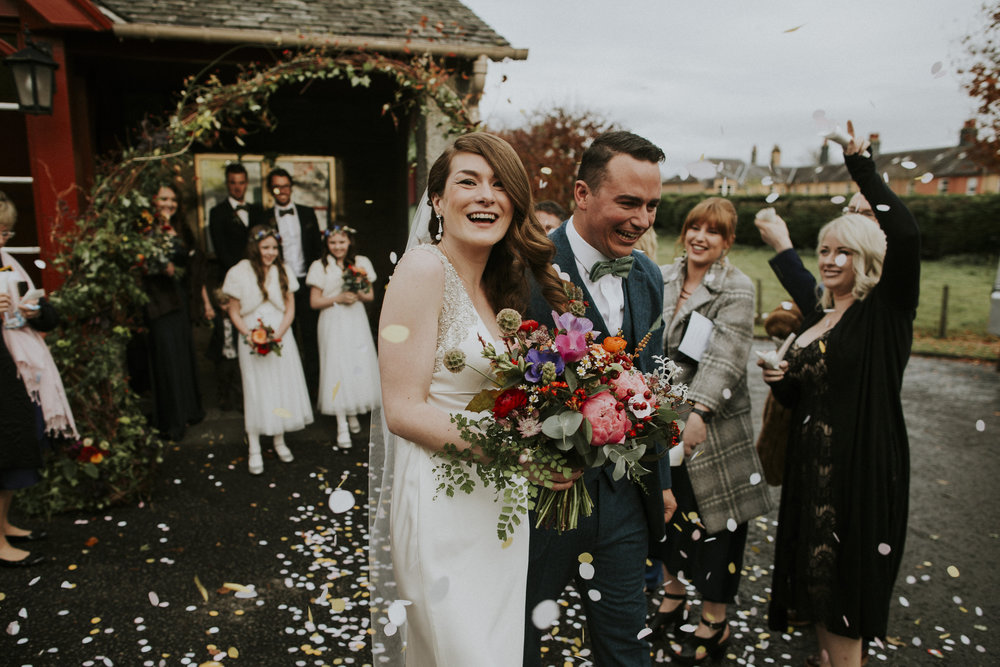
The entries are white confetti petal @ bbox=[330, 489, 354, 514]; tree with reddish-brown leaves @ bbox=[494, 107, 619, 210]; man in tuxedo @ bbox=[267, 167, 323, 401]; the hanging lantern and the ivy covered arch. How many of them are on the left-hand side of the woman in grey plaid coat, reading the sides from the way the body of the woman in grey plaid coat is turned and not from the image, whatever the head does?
0

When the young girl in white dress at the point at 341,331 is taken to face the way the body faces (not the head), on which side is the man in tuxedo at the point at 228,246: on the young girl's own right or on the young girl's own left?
on the young girl's own right

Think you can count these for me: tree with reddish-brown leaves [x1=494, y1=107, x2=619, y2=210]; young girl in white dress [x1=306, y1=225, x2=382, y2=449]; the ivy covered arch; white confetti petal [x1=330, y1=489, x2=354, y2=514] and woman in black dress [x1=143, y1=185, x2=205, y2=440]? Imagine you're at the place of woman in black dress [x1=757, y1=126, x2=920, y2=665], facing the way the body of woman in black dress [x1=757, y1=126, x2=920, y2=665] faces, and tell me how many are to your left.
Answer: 0

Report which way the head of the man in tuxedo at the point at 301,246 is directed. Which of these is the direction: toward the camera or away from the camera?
toward the camera

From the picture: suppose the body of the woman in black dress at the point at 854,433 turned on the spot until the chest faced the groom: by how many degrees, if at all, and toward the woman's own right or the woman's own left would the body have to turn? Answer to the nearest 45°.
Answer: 0° — they already face them

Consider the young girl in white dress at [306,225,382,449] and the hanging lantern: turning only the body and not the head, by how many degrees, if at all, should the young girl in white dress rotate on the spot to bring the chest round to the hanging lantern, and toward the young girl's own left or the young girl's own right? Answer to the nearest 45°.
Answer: approximately 90° to the young girl's own right

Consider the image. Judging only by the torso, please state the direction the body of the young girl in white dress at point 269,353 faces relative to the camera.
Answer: toward the camera

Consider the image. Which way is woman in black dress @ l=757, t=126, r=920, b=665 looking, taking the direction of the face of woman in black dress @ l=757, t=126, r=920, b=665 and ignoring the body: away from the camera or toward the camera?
toward the camera

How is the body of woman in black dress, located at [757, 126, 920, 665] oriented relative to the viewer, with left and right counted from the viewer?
facing the viewer and to the left of the viewer

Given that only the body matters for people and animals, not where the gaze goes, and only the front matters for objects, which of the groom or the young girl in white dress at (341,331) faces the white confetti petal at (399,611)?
the young girl in white dress

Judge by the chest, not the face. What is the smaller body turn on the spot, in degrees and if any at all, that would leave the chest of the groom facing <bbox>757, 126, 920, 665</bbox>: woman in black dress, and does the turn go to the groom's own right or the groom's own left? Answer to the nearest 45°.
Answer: approximately 90° to the groom's own left

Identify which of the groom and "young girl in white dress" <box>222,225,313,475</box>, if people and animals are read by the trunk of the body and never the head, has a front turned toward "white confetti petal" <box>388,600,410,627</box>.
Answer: the young girl in white dress

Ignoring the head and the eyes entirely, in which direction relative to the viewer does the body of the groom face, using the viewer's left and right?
facing the viewer and to the right of the viewer

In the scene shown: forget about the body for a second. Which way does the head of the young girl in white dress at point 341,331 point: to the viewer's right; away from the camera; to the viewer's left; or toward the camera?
toward the camera
